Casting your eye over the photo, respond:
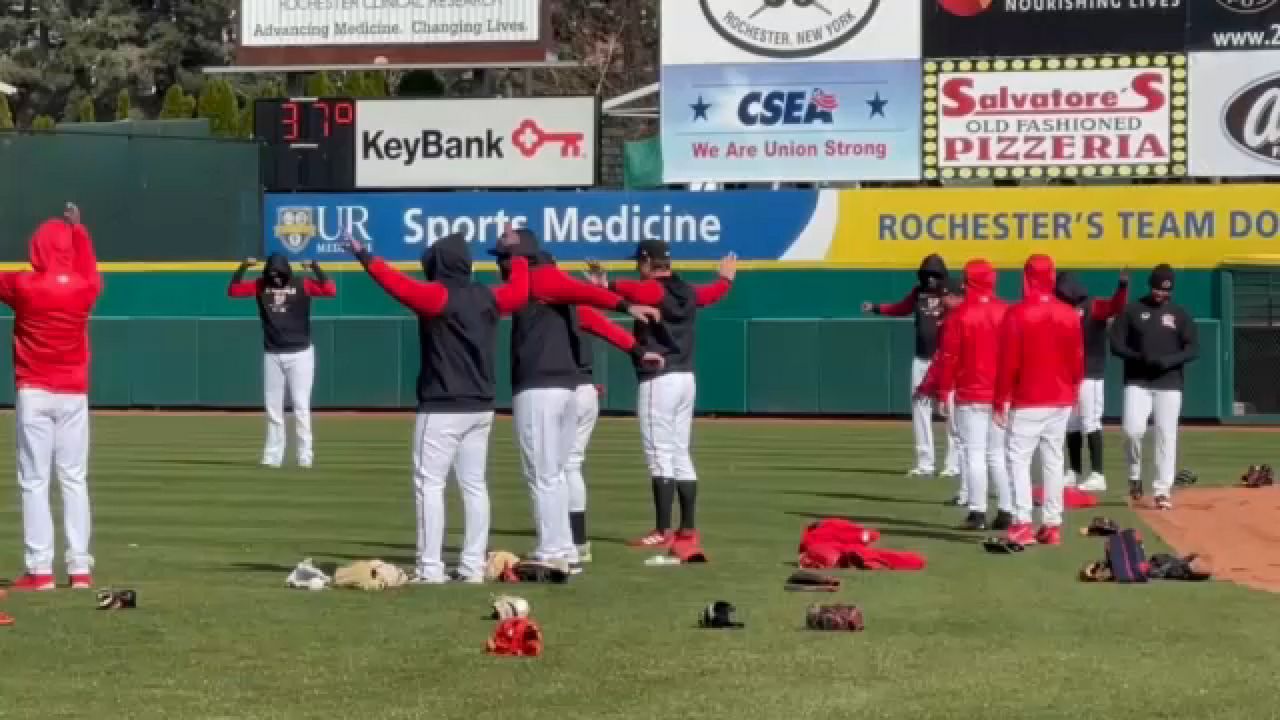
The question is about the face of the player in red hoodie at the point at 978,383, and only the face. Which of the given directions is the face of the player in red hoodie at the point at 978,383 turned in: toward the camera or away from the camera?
away from the camera

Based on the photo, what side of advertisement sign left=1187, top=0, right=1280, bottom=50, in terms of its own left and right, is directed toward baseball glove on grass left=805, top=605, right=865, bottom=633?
front

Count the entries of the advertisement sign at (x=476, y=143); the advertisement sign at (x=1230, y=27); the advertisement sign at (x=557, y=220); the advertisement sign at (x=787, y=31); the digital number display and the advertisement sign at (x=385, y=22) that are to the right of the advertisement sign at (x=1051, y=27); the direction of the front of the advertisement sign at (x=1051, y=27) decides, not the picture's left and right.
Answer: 5

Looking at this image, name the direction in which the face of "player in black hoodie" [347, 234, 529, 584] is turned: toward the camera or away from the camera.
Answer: away from the camera

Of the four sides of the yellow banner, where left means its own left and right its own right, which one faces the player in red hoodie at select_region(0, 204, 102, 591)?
front

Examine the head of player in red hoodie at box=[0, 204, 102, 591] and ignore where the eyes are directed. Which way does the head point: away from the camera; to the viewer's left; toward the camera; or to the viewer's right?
away from the camera

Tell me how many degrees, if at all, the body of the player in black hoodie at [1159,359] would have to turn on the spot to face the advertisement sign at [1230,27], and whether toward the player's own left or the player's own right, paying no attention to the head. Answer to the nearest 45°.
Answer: approximately 180°
